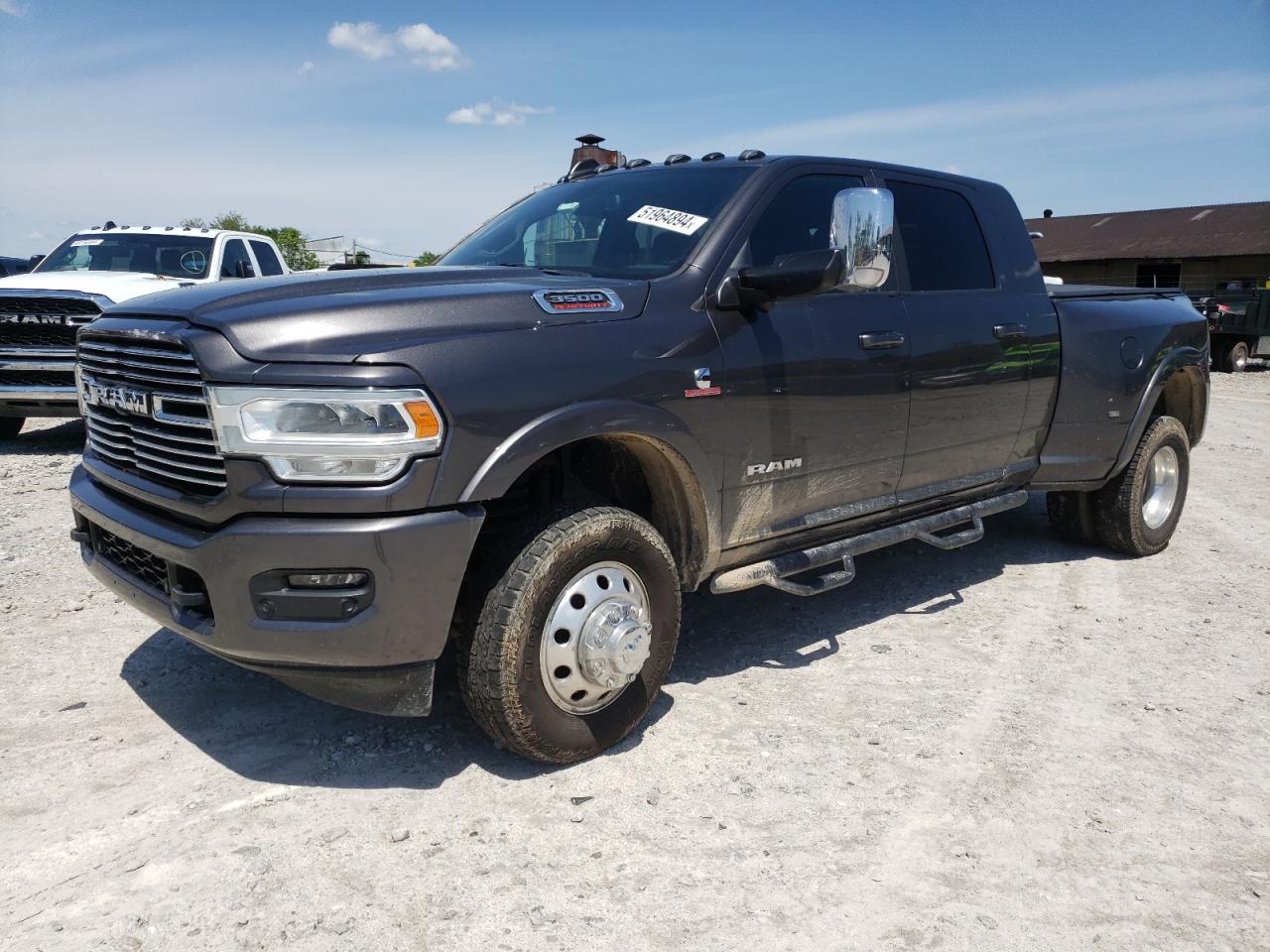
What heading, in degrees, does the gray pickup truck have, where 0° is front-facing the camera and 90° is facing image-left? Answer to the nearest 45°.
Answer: approximately 45°

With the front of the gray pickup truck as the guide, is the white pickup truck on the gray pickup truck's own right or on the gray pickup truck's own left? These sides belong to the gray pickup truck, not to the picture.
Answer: on the gray pickup truck's own right

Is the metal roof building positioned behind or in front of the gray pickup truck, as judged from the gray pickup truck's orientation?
behind
